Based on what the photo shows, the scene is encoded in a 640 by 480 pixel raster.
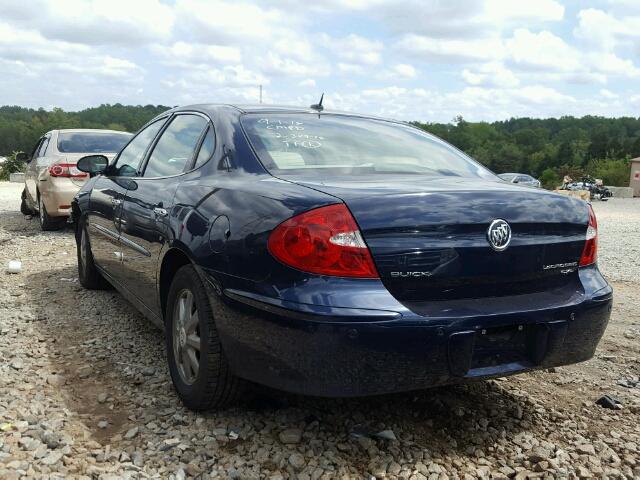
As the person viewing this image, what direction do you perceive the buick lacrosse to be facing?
facing away from the viewer and to the left of the viewer

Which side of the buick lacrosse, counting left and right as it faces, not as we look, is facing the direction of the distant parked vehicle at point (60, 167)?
front
